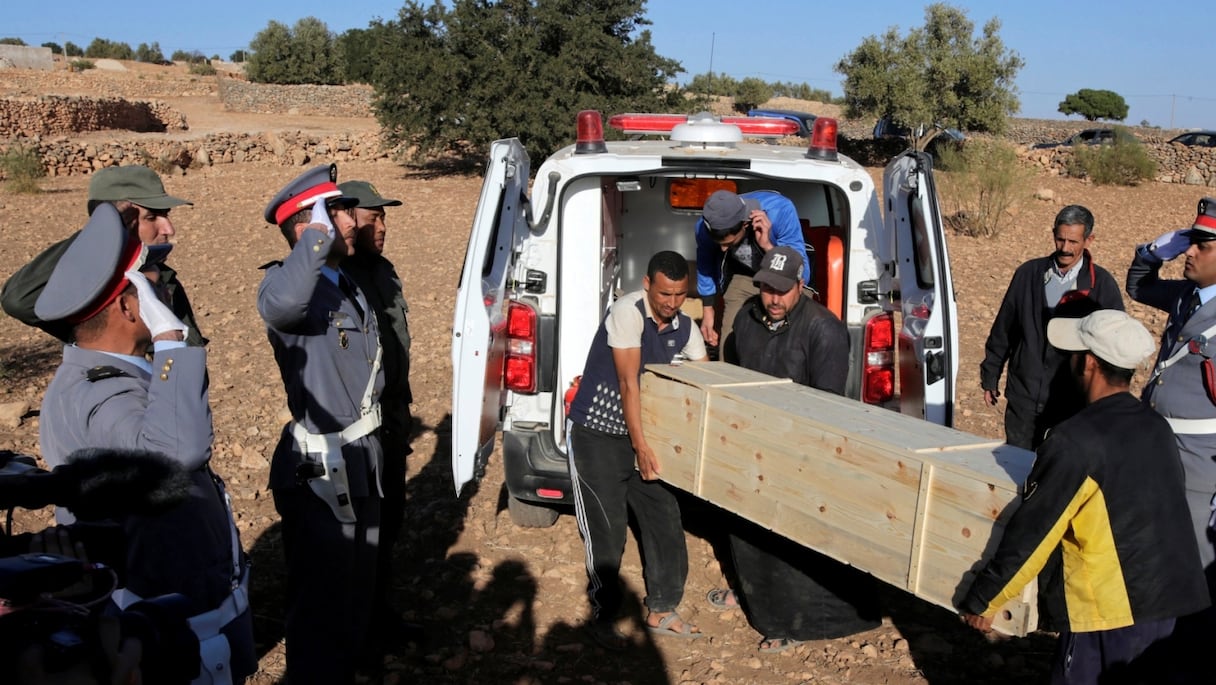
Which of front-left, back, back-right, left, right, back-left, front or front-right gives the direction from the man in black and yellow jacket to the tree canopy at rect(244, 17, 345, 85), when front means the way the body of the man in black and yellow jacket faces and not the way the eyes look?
front

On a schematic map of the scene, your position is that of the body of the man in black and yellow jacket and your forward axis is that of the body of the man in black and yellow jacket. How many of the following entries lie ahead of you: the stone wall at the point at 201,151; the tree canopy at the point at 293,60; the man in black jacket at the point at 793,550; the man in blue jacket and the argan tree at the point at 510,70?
5

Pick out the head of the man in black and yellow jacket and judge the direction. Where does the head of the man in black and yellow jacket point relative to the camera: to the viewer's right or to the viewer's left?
to the viewer's left

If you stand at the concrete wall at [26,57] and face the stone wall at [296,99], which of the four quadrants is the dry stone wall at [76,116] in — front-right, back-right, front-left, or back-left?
front-right

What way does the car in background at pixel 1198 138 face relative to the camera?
to the viewer's left

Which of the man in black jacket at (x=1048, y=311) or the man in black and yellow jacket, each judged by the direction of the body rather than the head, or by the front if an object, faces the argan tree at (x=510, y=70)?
the man in black and yellow jacket

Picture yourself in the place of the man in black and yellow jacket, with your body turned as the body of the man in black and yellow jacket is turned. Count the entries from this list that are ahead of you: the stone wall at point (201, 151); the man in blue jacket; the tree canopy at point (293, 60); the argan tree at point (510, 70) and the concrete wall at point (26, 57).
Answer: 5

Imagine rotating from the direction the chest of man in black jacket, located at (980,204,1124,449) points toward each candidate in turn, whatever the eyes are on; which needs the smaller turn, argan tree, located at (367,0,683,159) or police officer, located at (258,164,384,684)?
the police officer

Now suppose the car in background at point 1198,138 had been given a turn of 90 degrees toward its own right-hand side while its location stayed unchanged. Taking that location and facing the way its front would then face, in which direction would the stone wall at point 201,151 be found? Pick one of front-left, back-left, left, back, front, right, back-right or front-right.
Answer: back-left

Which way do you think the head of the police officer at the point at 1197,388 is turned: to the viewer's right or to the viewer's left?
to the viewer's left

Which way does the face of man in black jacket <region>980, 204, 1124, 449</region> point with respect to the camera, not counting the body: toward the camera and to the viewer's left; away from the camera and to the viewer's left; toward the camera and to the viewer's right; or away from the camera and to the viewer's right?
toward the camera and to the viewer's left

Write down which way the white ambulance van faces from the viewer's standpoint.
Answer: facing away from the viewer

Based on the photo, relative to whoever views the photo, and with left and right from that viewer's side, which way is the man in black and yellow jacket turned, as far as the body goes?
facing away from the viewer and to the left of the viewer

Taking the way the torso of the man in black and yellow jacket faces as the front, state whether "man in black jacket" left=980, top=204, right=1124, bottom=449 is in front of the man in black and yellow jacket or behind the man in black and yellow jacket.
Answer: in front

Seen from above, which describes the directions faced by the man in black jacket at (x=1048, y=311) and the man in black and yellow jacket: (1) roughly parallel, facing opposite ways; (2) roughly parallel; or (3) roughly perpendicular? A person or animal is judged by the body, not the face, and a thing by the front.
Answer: roughly perpendicular

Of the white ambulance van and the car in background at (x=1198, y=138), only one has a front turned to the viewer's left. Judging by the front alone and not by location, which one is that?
the car in background

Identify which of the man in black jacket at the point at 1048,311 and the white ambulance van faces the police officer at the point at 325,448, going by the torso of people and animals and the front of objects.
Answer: the man in black jacket

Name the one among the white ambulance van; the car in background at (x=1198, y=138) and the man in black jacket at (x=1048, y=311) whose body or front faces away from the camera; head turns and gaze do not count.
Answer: the white ambulance van
